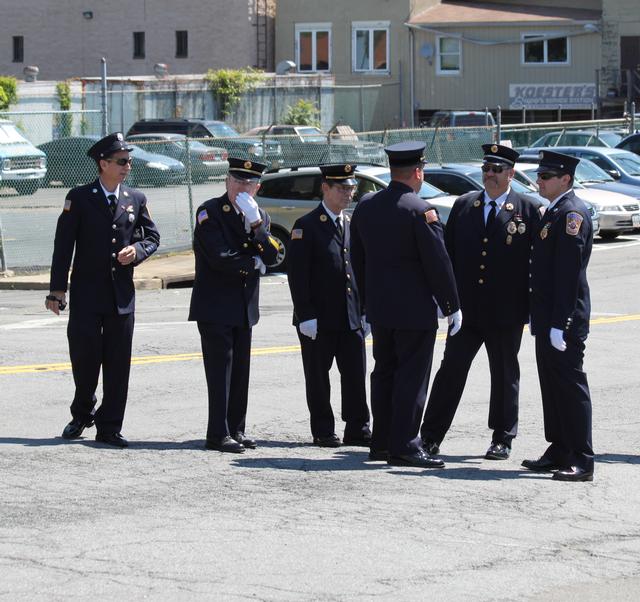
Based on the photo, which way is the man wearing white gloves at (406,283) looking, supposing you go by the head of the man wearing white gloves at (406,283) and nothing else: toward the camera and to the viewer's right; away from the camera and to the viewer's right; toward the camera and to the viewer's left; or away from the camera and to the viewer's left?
away from the camera and to the viewer's right

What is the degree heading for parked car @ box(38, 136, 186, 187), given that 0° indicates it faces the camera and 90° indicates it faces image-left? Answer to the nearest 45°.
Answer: approximately 315°

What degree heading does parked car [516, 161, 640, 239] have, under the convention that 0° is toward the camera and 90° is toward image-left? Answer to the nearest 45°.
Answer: approximately 315°

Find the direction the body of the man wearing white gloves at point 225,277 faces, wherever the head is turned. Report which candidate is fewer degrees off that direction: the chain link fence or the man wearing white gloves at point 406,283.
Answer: the man wearing white gloves

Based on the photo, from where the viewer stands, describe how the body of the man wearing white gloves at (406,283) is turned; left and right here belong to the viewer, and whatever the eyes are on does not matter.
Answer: facing away from the viewer and to the right of the viewer

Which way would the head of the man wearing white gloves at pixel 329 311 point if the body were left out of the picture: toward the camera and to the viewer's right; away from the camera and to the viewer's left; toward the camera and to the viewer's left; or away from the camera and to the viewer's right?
toward the camera and to the viewer's right

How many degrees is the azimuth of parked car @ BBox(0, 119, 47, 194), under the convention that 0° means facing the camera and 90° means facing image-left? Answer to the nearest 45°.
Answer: approximately 315°
